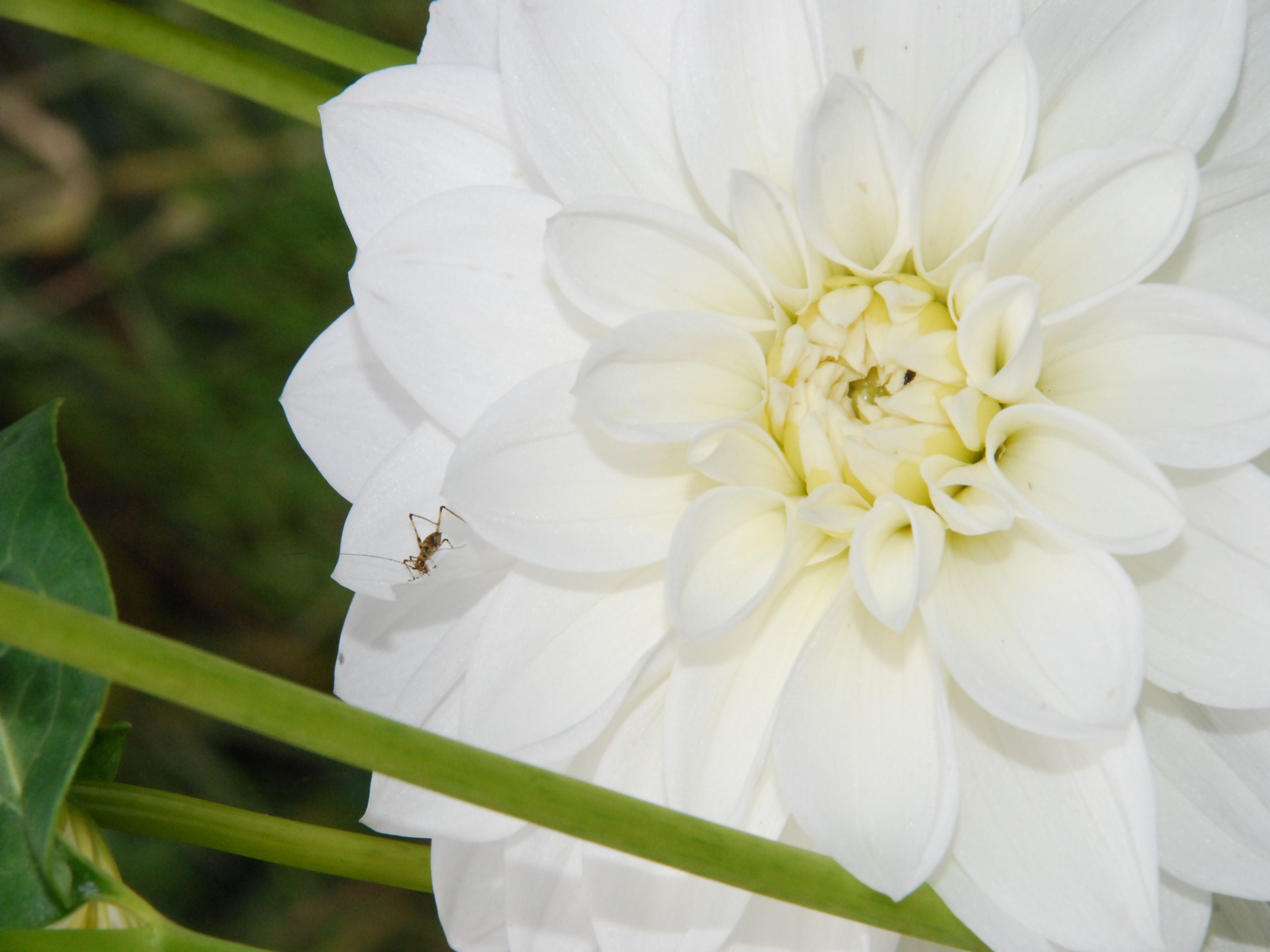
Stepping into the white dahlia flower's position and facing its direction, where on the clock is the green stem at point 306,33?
The green stem is roughly at 4 o'clock from the white dahlia flower.

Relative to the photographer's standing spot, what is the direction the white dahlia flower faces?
facing the viewer

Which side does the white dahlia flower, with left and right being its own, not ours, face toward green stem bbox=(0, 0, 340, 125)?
right
